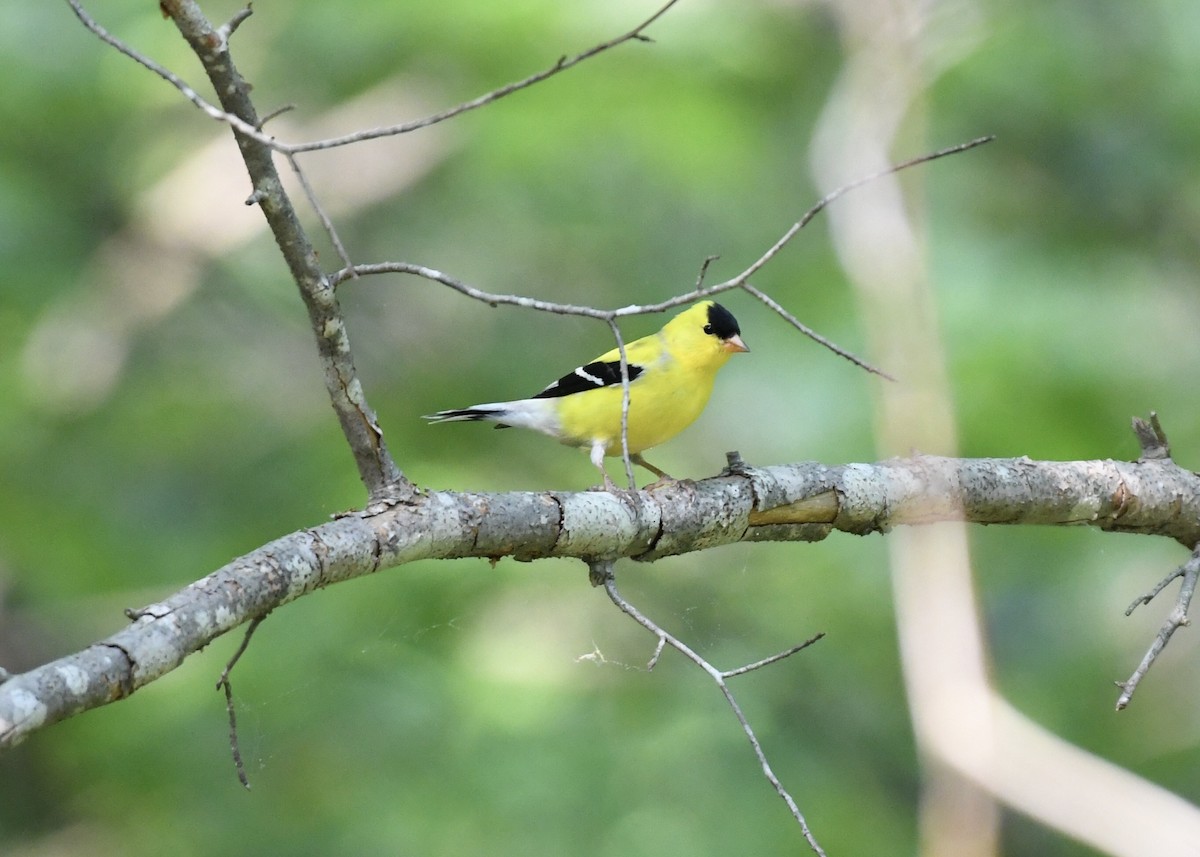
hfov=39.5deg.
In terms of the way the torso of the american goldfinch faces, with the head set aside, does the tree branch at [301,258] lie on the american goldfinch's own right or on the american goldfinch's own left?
on the american goldfinch's own right

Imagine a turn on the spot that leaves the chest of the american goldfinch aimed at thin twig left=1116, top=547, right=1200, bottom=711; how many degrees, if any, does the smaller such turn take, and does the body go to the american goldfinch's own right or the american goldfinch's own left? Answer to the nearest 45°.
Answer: approximately 45° to the american goldfinch's own right

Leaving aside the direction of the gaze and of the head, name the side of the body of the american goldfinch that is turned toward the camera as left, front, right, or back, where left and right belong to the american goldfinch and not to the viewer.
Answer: right

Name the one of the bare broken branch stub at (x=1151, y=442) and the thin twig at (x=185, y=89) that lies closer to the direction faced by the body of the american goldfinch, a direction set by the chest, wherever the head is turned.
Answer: the bare broken branch stub
